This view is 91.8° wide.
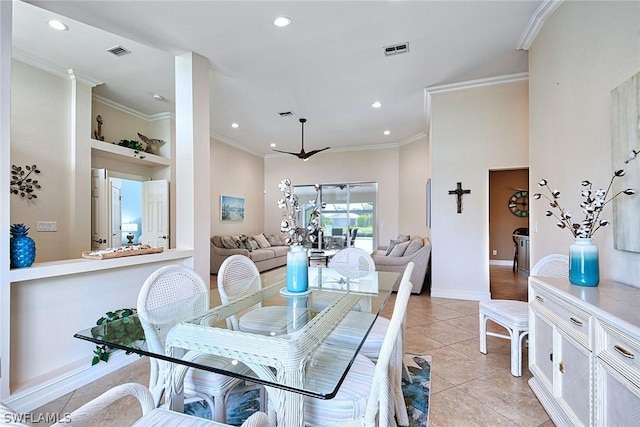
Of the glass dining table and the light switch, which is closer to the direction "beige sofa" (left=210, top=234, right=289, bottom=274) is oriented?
the glass dining table

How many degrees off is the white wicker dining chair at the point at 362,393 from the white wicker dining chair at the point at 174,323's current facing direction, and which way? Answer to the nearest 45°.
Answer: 0° — it already faces it

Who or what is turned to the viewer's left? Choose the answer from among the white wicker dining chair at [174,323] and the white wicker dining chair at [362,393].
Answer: the white wicker dining chair at [362,393]

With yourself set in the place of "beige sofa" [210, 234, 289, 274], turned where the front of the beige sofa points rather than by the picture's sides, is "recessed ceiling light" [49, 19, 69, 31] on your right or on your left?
on your right

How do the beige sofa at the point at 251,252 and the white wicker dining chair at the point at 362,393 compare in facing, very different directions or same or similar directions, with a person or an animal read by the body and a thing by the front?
very different directions

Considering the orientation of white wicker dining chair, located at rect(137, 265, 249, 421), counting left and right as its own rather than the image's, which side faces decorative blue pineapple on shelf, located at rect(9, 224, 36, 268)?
back

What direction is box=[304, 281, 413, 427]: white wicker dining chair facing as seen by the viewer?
to the viewer's left

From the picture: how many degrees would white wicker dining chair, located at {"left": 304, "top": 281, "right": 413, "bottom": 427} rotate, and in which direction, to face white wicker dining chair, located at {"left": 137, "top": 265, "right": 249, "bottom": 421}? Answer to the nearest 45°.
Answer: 0° — it already faces it

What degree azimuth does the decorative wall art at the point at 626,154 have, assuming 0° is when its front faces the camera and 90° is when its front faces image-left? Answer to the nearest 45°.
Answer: approximately 45°
